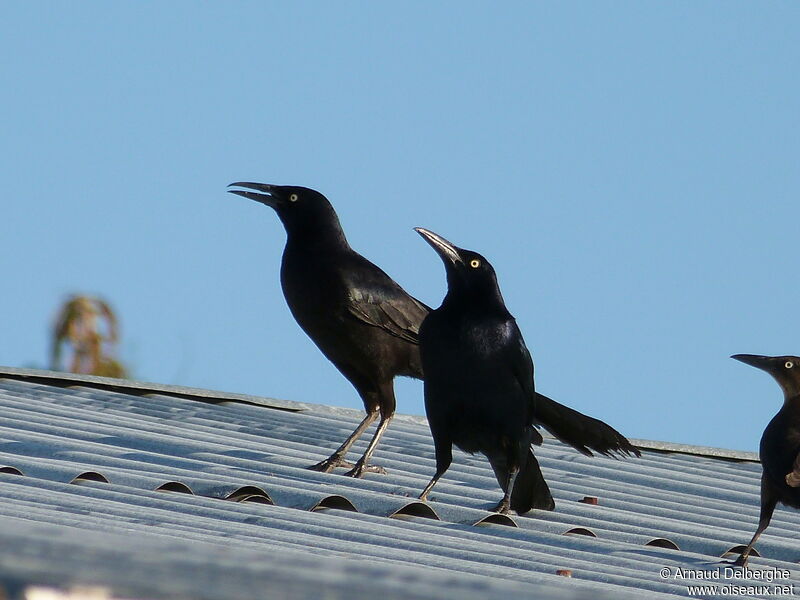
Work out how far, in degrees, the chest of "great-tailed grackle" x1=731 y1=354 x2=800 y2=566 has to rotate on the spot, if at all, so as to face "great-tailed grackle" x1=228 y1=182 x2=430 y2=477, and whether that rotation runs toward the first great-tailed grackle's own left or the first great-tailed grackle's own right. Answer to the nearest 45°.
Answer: approximately 45° to the first great-tailed grackle's own right

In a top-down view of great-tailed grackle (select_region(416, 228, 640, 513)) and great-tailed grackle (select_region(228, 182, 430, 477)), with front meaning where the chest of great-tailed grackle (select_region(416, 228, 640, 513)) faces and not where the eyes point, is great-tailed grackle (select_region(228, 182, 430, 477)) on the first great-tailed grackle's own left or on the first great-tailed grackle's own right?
on the first great-tailed grackle's own right

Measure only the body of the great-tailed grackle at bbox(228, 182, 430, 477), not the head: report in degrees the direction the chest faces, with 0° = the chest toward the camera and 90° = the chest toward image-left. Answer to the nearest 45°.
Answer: approximately 90°

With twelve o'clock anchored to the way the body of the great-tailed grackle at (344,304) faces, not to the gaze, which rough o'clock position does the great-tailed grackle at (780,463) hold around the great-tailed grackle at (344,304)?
the great-tailed grackle at (780,463) is roughly at 8 o'clock from the great-tailed grackle at (344,304).

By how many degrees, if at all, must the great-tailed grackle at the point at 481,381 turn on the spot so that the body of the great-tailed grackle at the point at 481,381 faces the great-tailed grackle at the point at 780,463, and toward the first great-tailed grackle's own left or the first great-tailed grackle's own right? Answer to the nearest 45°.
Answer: approximately 90° to the first great-tailed grackle's own left

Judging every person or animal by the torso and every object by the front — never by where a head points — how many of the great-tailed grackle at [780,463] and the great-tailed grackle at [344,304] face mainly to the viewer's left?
2

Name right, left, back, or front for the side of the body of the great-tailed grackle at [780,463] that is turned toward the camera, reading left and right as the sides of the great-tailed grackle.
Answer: left
